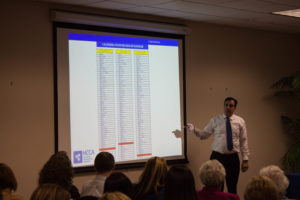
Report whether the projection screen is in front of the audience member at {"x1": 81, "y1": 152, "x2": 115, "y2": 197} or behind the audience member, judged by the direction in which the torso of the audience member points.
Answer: in front

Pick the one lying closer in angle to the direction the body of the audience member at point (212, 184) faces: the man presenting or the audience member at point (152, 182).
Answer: the man presenting

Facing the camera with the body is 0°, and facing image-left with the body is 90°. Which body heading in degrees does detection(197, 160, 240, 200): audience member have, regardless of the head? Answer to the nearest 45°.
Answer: approximately 180°

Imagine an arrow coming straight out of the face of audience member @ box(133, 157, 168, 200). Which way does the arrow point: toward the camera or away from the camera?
away from the camera

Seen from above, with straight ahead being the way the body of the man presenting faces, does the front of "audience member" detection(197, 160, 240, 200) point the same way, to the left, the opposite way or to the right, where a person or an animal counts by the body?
the opposite way

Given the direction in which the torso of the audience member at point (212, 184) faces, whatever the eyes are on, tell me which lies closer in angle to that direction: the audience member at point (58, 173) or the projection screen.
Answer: the projection screen

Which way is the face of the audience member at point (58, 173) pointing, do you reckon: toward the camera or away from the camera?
away from the camera

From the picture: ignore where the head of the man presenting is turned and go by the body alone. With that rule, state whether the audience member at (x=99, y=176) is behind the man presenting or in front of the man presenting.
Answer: in front

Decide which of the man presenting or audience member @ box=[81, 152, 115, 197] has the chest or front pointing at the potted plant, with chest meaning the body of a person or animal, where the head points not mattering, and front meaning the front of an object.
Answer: the audience member

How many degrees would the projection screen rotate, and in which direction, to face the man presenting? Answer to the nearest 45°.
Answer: approximately 45° to its left
